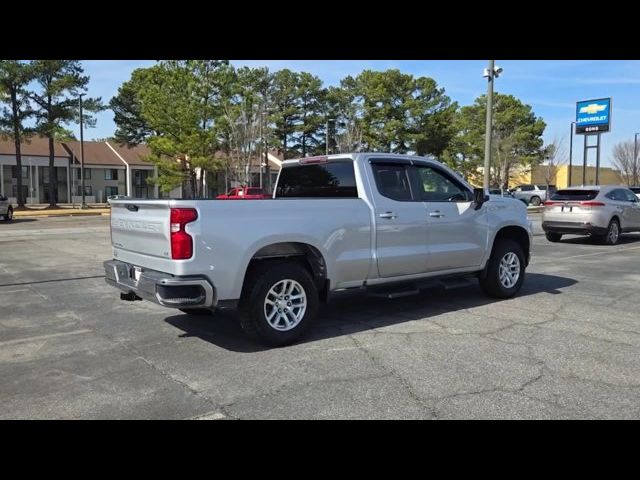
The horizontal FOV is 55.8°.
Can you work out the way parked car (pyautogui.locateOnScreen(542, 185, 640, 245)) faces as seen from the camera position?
facing away from the viewer and to the right of the viewer

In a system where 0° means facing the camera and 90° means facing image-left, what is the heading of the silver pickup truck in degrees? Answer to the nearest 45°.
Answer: approximately 225°

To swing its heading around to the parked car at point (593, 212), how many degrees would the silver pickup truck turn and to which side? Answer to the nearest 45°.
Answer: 0° — it already faces it

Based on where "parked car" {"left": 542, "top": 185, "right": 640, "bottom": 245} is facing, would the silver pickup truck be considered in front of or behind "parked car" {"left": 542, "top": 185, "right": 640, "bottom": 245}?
behind

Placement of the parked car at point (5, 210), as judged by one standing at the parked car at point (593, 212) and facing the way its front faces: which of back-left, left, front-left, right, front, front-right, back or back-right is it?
back-left

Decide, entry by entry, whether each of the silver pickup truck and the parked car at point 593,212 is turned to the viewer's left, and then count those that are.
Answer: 0

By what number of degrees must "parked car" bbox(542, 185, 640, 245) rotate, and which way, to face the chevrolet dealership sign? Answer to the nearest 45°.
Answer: approximately 45° to its left

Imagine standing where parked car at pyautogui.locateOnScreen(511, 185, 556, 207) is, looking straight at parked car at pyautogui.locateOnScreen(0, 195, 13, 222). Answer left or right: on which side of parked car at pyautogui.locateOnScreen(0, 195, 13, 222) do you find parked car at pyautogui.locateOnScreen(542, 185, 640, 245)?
left

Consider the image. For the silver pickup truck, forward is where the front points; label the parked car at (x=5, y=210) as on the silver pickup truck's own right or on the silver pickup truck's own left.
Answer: on the silver pickup truck's own left

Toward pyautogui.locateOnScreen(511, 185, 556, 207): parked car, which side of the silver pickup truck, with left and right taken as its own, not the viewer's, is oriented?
front

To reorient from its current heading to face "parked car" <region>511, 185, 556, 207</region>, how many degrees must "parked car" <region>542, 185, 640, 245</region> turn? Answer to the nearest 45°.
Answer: approximately 45° to its left

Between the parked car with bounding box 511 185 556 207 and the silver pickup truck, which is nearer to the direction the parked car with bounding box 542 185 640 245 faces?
the parked car

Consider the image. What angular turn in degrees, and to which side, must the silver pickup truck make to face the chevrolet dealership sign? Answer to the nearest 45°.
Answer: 0° — it already faces it
